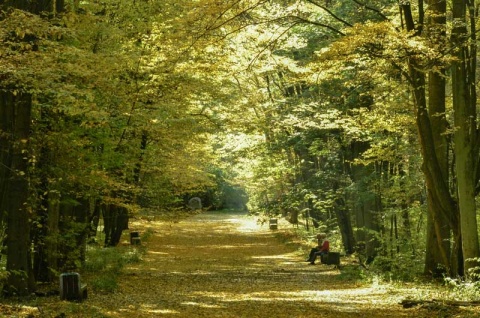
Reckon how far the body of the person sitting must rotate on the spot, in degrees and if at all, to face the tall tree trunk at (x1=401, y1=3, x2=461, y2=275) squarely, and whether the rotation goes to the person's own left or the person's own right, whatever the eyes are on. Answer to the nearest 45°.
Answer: approximately 90° to the person's own left

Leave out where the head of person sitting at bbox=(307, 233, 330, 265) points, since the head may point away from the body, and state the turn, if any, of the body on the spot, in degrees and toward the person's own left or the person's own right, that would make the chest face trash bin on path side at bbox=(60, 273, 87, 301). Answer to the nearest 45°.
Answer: approximately 45° to the person's own left

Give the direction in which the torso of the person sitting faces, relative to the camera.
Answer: to the viewer's left

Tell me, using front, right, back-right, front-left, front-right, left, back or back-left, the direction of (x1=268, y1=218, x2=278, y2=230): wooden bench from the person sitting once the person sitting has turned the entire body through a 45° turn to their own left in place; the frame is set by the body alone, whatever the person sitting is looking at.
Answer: back-right

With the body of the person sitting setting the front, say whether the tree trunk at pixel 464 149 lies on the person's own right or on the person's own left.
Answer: on the person's own left

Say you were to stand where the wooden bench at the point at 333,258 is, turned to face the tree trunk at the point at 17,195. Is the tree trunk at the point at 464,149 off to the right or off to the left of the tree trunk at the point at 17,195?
left

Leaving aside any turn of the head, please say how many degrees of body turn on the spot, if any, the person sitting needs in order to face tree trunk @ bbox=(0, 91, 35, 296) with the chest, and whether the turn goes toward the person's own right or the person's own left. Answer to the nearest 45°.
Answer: approximately 45° to the person's own left
